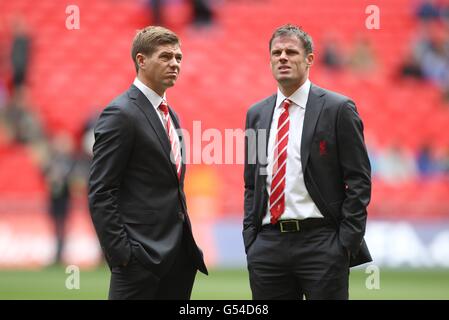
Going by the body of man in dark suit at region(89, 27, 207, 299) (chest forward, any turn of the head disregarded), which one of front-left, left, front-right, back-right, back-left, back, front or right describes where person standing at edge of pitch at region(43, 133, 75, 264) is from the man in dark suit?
back-left

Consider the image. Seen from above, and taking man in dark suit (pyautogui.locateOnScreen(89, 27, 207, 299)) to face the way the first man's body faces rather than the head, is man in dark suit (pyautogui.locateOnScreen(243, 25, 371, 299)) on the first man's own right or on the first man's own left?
on the first man's own left

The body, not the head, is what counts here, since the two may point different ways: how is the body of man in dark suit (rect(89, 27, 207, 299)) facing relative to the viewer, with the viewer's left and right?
facing the viewer and to the right of the viewer

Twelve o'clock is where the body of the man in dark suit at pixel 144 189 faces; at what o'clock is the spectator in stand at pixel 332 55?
The spectator in stand is roughly at 8 o'clock from the man in dark suit.

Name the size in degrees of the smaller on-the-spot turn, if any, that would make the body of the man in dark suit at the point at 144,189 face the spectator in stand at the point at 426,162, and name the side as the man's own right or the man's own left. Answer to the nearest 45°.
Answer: approximately 90° to the man's own left

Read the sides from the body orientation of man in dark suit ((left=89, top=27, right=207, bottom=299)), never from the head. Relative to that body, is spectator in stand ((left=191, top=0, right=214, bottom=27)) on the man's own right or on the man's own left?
on the man's own left

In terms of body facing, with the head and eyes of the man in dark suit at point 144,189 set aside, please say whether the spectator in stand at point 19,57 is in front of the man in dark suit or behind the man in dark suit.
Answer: behind

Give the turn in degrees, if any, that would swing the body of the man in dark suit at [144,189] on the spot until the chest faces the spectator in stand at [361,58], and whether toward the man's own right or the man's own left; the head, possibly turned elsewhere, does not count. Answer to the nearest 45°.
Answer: approximately 135° to the man's own left

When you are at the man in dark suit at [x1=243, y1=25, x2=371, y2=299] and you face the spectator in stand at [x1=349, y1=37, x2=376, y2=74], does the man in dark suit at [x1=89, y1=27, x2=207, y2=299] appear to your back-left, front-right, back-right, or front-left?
back-left
